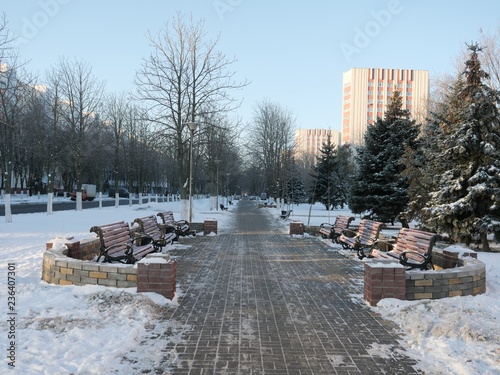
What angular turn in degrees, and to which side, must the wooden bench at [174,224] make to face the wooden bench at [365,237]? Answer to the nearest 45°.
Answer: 0° — it already faces it

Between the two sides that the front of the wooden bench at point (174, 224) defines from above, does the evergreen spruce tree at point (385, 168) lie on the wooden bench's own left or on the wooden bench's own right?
on the wooden bench's own left

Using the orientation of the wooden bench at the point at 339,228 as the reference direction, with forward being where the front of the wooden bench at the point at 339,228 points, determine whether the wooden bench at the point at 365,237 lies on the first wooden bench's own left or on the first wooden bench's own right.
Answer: on the first wooden bench's own left

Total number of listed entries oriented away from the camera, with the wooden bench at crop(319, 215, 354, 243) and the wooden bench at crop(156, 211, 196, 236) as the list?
0

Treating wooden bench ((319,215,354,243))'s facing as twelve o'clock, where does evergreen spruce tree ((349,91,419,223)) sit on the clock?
The evergreen spruce tree is roughly at 5 o'clock from the wooden bench.

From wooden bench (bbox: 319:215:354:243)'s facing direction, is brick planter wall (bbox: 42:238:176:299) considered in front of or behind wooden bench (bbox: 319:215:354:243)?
in front

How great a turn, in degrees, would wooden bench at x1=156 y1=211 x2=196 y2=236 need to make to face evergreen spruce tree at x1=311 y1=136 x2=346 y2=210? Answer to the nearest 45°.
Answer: approximately 90° to its left

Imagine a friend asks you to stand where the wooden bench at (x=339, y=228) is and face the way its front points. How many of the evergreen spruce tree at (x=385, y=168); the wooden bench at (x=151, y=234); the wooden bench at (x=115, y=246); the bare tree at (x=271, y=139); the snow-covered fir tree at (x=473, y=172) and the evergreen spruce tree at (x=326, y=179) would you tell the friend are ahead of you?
2

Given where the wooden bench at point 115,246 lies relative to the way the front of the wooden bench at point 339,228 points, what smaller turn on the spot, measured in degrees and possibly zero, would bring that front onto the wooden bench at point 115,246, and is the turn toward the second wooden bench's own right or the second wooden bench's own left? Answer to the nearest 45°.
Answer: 0° — it already faces it

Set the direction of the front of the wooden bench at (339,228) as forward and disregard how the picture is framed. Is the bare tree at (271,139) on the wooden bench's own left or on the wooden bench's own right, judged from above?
on the wooden bench's own right

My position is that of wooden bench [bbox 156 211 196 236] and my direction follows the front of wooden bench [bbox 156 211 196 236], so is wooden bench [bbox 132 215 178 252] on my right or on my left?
on my right

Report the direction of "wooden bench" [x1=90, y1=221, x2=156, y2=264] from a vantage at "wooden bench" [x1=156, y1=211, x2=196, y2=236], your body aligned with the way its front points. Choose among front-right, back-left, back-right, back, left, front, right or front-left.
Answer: front-right

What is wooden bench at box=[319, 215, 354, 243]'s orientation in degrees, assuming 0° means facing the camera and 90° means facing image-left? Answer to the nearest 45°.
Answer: approximately 45°

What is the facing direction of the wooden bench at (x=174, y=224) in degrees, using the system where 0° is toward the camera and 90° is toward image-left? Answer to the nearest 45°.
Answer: approximately 315°

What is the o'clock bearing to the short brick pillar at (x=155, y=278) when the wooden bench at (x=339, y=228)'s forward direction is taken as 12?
The short brick pillar is roughly at 11 o'clock from the wooden bench.
